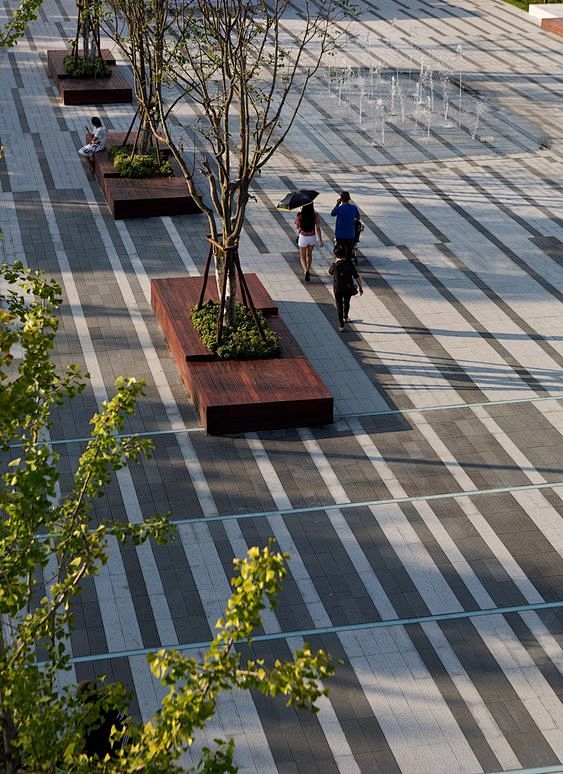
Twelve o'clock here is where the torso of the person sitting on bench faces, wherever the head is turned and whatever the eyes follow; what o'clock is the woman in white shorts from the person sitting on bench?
The woman in white shorts is roughly at 8 o'clock from the person sitting on bench.

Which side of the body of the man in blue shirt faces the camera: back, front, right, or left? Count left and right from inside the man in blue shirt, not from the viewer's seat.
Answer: back

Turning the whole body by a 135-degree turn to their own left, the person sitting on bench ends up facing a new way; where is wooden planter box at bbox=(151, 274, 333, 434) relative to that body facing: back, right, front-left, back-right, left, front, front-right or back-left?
front-right

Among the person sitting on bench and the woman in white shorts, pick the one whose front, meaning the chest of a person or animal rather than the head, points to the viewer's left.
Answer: the person sitting on bench
